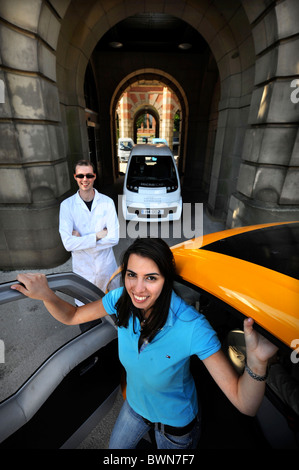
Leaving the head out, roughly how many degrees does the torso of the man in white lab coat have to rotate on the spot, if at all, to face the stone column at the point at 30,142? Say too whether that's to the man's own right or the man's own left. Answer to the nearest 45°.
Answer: approximately 135° to the man's own right

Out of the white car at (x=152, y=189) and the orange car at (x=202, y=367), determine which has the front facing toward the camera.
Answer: the white car

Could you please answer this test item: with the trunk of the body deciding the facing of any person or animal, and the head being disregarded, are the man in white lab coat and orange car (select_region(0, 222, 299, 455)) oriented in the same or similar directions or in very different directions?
very different directions

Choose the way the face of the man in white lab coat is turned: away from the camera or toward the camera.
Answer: toward the camera

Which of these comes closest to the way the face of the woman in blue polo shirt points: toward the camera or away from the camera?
toward the camera

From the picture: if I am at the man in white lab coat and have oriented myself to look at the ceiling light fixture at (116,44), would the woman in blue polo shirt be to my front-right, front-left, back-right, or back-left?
back-right

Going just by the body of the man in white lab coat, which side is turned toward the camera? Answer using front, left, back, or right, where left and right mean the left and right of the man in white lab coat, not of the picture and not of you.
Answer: front

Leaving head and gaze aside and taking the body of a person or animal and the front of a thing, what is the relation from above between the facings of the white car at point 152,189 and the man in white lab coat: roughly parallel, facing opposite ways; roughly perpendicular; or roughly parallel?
roughly parallel

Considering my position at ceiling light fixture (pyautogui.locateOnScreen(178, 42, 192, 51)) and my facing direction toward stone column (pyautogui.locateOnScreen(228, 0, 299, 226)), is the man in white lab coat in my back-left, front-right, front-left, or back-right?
front-right

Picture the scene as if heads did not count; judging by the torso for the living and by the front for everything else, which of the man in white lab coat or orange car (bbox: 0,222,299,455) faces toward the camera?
the man in white lab coat

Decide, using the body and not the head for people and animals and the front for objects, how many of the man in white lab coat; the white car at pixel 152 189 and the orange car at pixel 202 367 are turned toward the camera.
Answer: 2

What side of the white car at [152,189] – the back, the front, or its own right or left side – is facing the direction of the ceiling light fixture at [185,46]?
back

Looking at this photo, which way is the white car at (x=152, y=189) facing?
toward the camera

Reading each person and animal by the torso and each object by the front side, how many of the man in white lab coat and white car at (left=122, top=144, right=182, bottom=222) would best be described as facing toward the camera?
2
